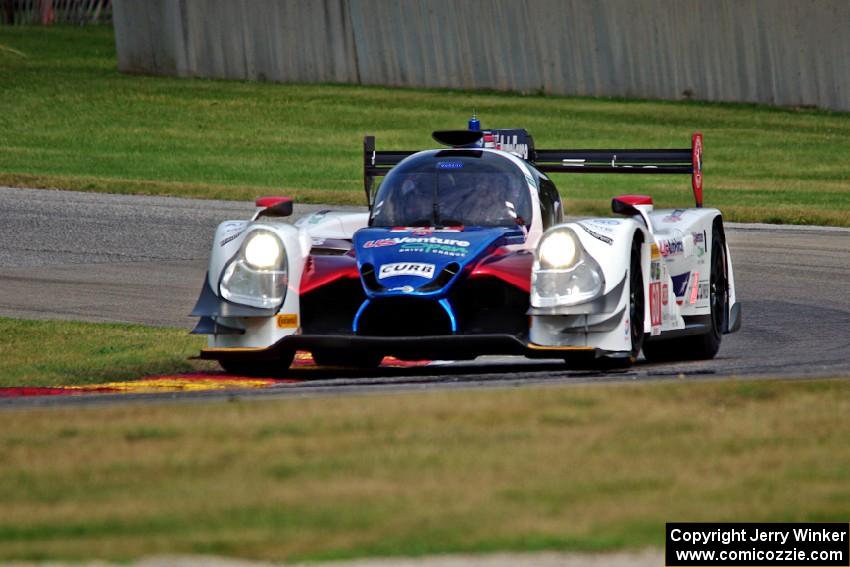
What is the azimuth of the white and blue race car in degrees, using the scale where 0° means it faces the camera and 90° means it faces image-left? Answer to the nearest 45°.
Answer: approximately 0°
